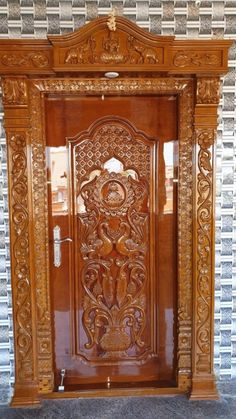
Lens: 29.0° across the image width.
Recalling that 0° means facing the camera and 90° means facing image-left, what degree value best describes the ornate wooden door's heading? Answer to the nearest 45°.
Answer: approximately 0°
